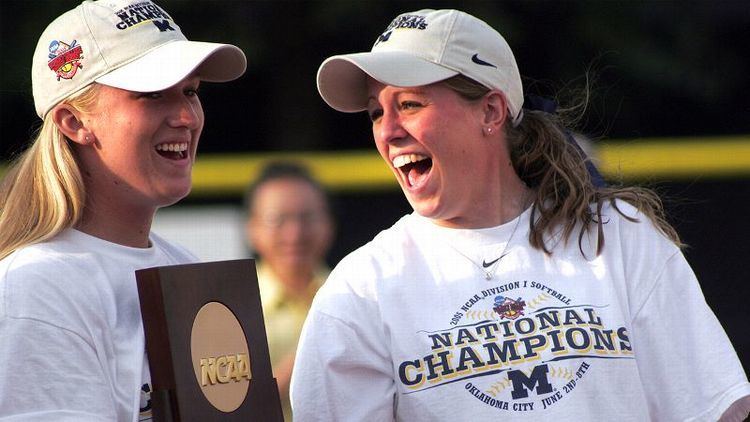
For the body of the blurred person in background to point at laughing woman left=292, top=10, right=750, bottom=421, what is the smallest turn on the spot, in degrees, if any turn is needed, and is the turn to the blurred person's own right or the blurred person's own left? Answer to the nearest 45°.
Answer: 0° — they already face them

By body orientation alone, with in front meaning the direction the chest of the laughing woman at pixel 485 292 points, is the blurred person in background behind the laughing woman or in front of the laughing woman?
behind

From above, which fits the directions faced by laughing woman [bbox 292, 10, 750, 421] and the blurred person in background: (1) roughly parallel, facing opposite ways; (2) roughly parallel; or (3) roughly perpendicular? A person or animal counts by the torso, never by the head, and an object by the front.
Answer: roughly parallel

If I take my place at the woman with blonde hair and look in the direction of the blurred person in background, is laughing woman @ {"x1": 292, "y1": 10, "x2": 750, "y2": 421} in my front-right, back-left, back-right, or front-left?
front-right

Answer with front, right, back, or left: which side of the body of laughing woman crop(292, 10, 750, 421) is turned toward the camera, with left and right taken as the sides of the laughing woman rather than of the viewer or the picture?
front

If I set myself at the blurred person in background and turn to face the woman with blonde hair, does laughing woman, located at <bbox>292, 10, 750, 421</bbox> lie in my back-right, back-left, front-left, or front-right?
front-left

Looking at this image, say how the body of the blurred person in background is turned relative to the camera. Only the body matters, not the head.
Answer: toward the camera

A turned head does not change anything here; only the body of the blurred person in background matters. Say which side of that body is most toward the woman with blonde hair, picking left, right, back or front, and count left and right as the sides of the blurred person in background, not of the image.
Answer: front

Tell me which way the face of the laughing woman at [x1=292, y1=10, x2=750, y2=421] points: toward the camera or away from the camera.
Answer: toward the camera

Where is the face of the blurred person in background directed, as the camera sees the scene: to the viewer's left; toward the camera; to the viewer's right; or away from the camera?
toward the camera

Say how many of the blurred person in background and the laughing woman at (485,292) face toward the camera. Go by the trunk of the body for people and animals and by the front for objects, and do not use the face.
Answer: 2
